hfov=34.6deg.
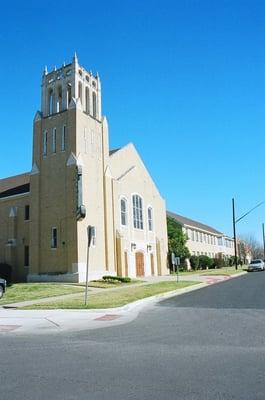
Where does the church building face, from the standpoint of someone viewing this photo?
facing the viewer and to the right of the viewer
